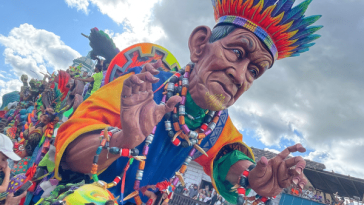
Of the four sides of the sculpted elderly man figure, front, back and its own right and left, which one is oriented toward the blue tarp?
left

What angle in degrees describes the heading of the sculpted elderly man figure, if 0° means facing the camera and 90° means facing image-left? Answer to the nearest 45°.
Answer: approximately 315°
